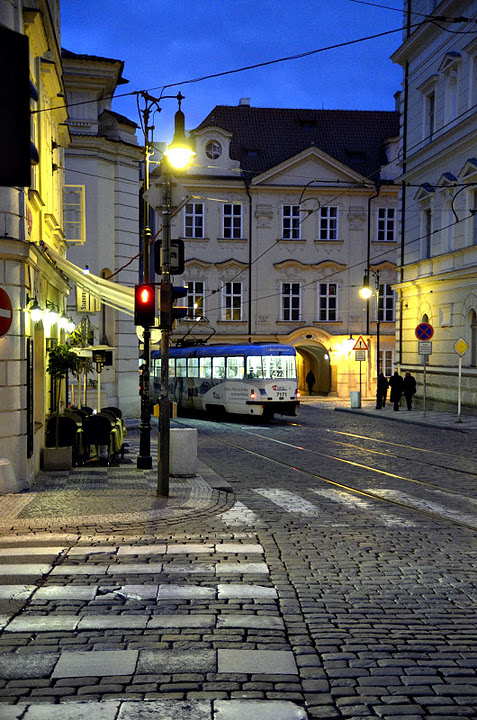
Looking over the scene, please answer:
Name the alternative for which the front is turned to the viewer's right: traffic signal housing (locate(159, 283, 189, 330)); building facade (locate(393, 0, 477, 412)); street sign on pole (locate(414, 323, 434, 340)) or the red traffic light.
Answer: the traffic signal housing

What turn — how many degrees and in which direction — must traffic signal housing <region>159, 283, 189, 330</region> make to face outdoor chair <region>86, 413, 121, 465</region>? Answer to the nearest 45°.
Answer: approximately 90° to its left

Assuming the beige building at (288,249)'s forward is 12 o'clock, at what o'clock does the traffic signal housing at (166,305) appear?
The traffic signal housing is roughly at 12 o'clock from the beige building.

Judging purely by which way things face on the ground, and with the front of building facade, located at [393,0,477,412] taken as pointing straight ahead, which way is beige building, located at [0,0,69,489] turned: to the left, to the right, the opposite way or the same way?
the opposite way

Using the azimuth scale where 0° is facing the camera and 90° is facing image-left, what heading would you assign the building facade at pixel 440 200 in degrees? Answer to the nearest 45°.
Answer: approximately 45°

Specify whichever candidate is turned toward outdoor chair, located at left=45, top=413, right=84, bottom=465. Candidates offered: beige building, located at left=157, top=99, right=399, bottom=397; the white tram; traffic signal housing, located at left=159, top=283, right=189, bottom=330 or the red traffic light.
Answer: the beige building

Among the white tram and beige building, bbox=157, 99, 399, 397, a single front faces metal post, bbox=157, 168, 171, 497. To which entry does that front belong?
the beige building

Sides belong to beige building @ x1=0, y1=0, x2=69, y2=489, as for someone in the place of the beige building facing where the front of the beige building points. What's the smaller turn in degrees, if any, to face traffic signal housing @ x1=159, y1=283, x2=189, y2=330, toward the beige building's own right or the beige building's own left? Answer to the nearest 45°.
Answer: approximately 45° to the beige building's own right

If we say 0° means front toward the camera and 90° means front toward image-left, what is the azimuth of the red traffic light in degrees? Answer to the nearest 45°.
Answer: approximately 0°

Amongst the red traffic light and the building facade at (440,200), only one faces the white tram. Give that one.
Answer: the building facade

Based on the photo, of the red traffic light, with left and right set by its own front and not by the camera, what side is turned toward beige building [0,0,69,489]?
right
